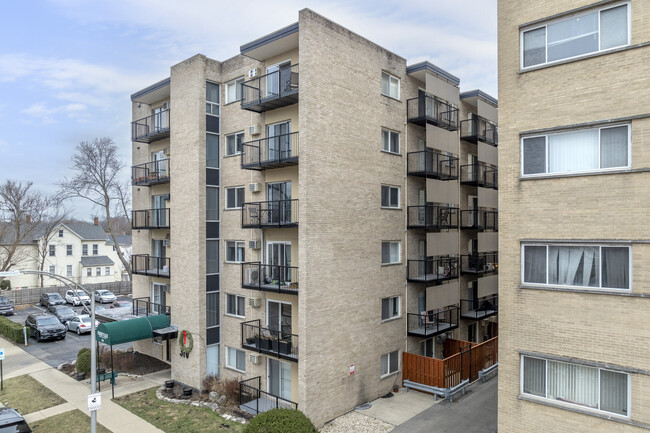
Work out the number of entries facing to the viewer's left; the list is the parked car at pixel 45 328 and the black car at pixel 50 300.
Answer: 0

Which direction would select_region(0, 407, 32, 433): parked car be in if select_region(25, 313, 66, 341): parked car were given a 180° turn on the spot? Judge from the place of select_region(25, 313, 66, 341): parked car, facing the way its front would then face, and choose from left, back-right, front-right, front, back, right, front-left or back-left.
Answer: back-left

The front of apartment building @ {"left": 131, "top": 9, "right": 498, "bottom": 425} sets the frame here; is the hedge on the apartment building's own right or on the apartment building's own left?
on the apartment building's own right

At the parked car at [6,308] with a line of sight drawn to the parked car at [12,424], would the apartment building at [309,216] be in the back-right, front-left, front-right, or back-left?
front-left

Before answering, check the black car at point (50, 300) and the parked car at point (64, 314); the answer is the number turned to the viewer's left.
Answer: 0

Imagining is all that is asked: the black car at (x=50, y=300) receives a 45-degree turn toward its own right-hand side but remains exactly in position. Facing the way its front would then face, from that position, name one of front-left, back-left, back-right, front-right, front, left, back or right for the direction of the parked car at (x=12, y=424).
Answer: front

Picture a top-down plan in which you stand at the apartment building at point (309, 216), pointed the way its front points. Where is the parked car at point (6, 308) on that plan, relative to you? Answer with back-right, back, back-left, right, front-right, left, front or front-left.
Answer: right

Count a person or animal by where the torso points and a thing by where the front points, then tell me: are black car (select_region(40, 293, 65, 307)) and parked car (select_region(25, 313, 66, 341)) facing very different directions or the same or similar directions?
same or similar directions

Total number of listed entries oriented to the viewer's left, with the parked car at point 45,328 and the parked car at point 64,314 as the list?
0

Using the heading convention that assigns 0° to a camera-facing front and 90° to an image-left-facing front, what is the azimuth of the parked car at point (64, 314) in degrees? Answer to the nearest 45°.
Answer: approximately 315°

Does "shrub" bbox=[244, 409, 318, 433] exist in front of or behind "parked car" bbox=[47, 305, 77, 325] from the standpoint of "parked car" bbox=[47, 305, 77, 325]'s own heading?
in front

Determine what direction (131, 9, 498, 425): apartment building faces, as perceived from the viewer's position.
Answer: facing the viewer and to the left of the viewer

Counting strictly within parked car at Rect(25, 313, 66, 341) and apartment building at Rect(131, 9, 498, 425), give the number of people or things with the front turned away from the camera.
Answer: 0
